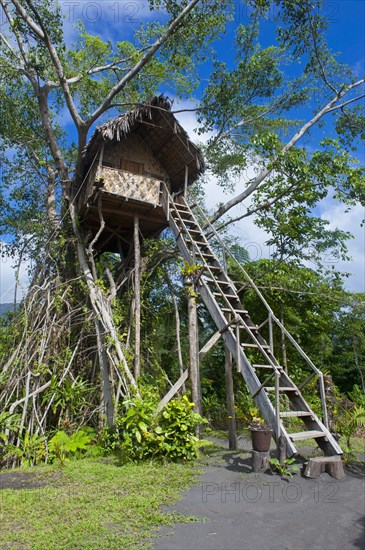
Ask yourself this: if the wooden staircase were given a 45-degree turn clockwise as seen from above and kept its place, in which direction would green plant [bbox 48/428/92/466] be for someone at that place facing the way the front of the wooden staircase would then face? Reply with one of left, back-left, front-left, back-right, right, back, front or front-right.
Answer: right

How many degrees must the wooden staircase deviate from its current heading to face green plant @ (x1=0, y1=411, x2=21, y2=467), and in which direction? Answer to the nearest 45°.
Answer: approximately 135° to its right

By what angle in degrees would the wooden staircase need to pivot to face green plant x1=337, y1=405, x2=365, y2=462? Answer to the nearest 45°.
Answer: approximately 45° to its left

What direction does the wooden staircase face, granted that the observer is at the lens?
facing the viewer and to the right of the viewer

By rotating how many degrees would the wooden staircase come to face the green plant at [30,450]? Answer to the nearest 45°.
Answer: approximately 135° to its right
